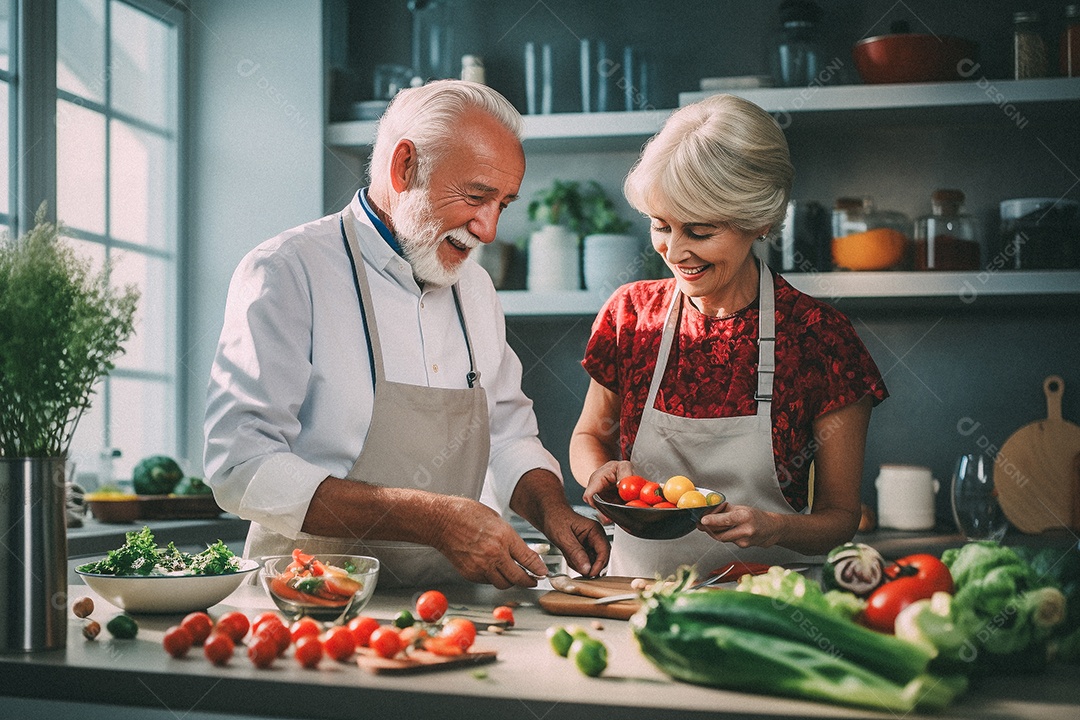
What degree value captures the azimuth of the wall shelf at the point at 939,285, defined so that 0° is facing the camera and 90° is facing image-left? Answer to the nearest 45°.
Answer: approximately 0°

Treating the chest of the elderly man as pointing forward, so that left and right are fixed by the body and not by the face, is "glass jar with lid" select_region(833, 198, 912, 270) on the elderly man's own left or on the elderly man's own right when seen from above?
on the elderly man's own left

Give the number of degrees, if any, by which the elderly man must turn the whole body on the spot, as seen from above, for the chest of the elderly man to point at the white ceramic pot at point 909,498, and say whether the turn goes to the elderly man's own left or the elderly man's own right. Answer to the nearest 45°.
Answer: approximately 90° to the elderly man's own left

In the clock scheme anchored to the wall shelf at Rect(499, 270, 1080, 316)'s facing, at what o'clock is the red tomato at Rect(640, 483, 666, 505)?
The red tomato is roughly at 1 o'clock from the wall shelf.

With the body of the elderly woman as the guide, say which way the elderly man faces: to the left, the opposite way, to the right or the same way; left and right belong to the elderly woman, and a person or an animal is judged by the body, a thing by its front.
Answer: to the left
